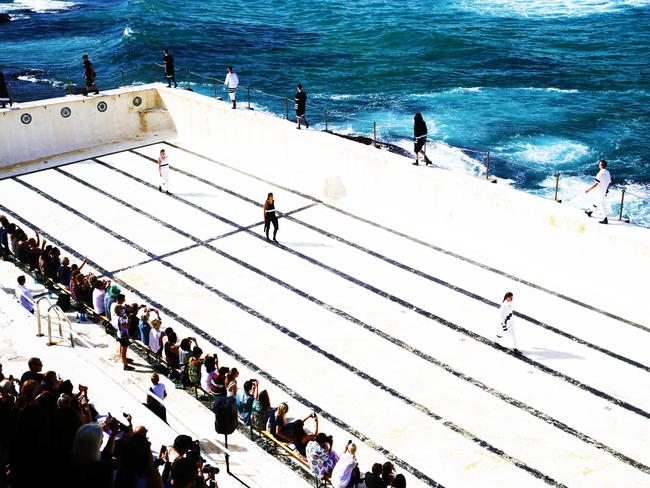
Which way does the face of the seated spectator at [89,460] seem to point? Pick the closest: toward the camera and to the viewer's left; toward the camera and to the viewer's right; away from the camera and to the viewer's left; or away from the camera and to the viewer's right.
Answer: away from the camera and to the viewer's right

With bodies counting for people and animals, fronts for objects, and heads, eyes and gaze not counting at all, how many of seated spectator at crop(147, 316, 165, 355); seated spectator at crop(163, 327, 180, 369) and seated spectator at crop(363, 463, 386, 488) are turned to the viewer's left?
0

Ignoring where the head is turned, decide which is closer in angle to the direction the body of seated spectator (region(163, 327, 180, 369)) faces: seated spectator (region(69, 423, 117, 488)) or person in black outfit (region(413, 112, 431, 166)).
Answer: the person in black outfit

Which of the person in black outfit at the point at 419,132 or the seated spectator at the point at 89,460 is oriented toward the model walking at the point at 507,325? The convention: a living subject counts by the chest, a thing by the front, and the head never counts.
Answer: the seated spectator

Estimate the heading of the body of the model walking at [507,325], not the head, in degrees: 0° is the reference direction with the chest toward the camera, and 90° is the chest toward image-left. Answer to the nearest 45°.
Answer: approximately 315°

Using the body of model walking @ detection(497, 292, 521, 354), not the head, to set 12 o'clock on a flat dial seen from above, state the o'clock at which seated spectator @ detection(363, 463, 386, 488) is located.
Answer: The seated spectator is roughly at 2 o'clock from the model walking.

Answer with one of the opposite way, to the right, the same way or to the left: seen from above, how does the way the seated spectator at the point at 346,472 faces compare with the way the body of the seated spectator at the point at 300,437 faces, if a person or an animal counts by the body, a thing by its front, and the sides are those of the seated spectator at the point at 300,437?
the same way

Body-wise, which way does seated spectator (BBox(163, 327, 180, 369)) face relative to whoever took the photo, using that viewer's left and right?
facing away from the viewer and to the right of the viewer

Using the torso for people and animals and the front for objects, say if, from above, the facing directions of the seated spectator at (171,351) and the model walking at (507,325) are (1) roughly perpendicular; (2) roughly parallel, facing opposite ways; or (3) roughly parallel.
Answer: roughly perpendicular

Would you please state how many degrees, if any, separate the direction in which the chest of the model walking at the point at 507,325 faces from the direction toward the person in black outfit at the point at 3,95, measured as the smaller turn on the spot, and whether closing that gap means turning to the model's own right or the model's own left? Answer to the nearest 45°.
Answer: approximately 180°

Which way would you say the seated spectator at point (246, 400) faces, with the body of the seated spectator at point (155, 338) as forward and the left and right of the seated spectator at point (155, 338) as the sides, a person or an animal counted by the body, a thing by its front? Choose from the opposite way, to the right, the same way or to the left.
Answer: the same way

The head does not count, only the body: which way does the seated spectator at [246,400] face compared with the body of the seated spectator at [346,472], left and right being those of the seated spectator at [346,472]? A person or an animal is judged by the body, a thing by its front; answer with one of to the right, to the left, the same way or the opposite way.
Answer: the same way

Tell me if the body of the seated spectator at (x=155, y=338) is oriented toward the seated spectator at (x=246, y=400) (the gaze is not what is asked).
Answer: no

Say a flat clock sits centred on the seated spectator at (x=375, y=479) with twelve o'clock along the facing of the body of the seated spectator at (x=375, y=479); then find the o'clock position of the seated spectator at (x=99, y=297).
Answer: the seated spectator at (x=99, y=297) is roughly at 9 o'clock from the seated spectator at (x=375, y=479).

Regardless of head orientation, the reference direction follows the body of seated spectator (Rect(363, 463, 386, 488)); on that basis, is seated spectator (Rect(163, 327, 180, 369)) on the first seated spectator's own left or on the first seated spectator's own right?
on the first seated spectator's own left

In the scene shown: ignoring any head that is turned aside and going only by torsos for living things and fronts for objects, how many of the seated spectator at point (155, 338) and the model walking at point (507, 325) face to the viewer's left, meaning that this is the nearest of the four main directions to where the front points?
0

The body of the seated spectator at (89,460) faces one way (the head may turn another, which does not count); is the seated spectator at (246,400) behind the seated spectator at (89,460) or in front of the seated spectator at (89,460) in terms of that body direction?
in front

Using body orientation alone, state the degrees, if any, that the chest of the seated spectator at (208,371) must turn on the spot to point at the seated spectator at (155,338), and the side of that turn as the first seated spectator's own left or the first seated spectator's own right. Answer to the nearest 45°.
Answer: approximately 90° to the first seated spectator's own left

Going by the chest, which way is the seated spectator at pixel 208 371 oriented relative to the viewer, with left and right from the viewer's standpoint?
facing away from the viewer and to the right of the viewer

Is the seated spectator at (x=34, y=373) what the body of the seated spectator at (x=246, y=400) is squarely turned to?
no
